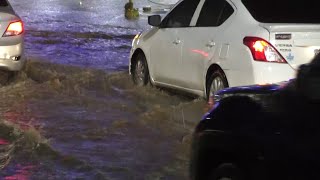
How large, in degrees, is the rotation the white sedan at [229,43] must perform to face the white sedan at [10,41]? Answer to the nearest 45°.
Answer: approximately 45° to its left

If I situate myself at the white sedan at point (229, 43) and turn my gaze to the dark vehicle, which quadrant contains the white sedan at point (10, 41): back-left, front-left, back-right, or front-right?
back-right

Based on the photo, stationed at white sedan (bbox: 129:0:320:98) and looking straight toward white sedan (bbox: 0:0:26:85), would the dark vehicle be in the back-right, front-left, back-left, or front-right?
back-left

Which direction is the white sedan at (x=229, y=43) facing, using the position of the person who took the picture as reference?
facing away from the viewer and to the left of the viewer

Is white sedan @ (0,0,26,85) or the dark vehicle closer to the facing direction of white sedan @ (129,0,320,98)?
the white sedan

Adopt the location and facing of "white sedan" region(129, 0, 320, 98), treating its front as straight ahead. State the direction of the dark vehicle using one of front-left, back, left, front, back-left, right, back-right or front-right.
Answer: back-left
